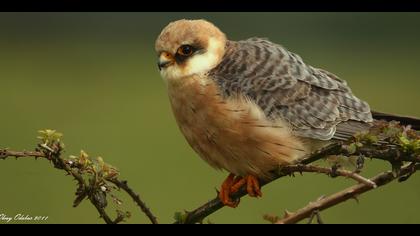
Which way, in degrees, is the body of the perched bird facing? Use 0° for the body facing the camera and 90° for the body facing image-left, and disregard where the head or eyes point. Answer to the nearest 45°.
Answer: approximately 45°

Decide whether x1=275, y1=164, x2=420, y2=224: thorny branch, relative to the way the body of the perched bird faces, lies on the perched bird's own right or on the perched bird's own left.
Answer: on the perched bird's own left

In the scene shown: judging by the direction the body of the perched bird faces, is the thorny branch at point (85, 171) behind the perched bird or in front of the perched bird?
in front
